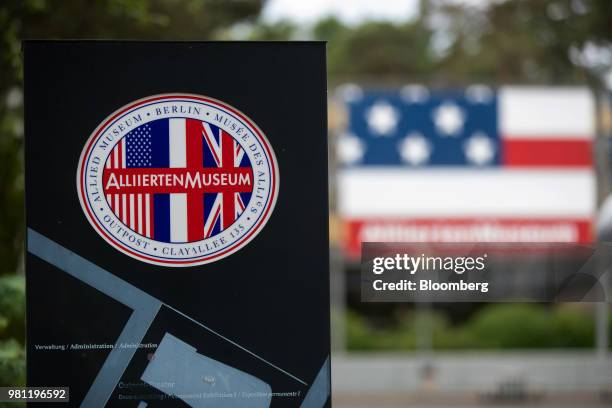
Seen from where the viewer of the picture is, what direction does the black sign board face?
facing the viewer

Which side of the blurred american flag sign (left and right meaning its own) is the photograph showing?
front
